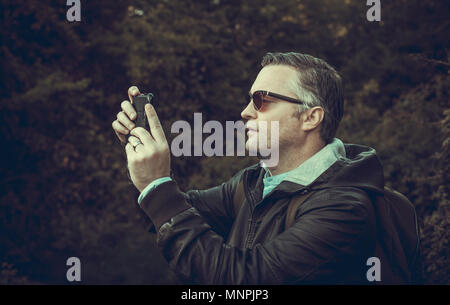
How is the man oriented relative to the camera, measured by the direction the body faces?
to the viewer's left

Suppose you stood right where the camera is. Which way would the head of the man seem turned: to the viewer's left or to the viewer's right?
to the viewer's left
